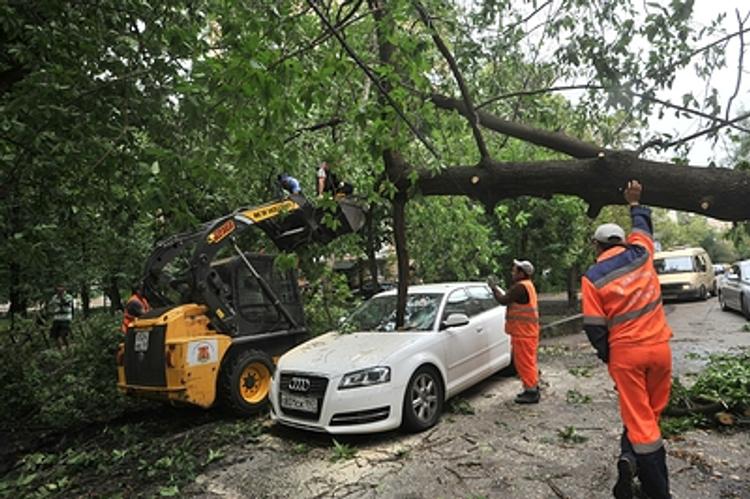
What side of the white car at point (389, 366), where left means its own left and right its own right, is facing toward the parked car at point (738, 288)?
back

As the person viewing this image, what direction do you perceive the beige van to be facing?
facing the viewer and to the left of the viewer

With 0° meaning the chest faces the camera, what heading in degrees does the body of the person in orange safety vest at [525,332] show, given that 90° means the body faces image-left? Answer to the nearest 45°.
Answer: approximately 90°

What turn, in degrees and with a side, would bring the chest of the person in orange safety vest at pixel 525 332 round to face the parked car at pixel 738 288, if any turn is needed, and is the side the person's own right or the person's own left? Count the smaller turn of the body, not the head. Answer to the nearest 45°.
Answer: approximately 135° to the person's own right

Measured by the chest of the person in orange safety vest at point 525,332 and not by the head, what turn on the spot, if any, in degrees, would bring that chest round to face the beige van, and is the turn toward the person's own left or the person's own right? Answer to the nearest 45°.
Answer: approximately 135° to the person's own right

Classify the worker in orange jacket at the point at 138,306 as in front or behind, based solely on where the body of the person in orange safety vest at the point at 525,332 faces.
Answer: in front

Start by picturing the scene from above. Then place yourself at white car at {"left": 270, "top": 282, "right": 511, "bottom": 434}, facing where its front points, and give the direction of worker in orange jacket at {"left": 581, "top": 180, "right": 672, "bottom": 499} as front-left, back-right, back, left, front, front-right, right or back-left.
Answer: left

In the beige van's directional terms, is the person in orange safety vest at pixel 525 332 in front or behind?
in front

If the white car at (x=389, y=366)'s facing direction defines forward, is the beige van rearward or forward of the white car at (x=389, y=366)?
rearward

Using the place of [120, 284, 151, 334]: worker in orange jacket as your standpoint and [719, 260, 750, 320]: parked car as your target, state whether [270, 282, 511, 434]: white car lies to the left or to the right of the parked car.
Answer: right

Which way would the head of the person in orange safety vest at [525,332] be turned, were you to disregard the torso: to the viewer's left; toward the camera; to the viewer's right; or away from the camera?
to the viewer's left
